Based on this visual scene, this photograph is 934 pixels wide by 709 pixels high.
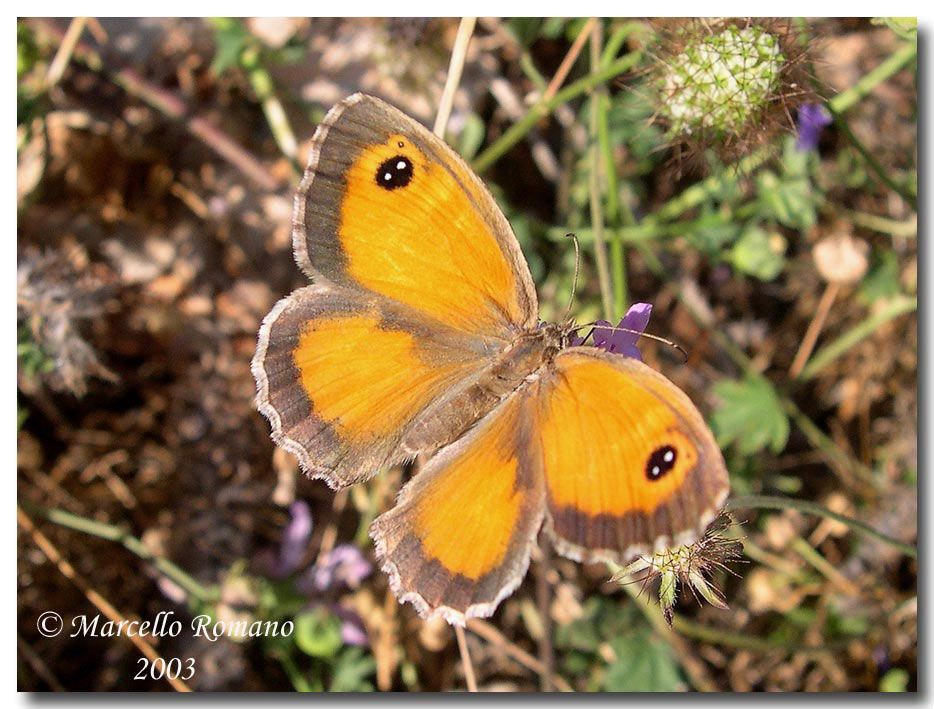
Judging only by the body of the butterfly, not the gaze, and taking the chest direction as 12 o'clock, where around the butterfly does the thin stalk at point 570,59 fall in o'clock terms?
The thin stalk is roughly at 11 o'clock from the butterfly.

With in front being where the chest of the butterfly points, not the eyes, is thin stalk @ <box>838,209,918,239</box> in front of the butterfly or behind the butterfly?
in front

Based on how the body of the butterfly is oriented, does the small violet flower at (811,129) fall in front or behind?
in front

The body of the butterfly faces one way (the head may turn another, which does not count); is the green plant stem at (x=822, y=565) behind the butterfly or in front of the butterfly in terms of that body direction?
in front

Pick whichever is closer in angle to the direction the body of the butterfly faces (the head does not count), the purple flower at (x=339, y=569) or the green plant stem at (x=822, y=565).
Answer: the green plant stem

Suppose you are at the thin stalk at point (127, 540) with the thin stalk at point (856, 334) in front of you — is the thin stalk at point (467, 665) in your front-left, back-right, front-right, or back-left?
front-right

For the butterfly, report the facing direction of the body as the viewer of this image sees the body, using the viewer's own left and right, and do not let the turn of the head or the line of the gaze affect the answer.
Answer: facing away from the viewer and to the right of the viewer

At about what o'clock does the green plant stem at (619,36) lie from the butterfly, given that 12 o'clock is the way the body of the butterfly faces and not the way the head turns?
The green plant stem is roughly at 11 o'clock from the butterfly.
